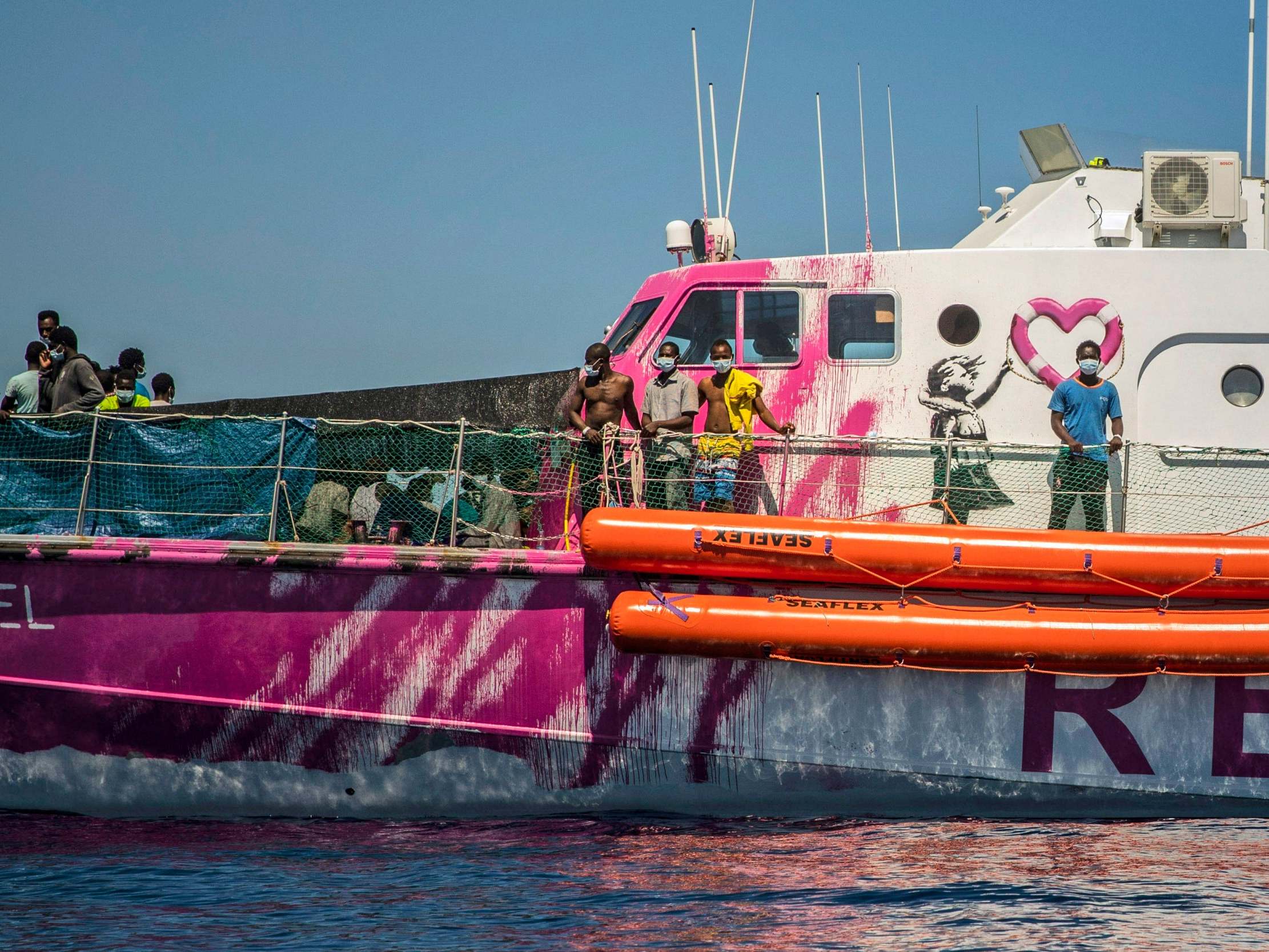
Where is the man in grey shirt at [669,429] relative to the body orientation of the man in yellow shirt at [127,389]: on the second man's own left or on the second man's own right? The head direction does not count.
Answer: on the second man's own left

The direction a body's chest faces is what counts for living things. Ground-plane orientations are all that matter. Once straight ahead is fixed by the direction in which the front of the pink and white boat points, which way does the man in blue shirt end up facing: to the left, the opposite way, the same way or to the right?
to the left

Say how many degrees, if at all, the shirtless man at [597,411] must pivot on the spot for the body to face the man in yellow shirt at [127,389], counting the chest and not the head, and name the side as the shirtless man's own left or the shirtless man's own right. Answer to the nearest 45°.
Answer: approximately 90° to the shirtless man's own right

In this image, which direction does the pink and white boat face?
to the viewer's left

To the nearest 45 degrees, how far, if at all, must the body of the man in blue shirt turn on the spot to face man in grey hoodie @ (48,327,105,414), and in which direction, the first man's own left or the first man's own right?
approximately 90° to the first man's own right

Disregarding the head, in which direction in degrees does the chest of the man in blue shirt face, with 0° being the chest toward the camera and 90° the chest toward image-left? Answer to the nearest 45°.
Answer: approximately 0°

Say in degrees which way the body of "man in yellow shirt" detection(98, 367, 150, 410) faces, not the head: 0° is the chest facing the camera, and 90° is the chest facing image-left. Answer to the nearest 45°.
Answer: approximately 0°
